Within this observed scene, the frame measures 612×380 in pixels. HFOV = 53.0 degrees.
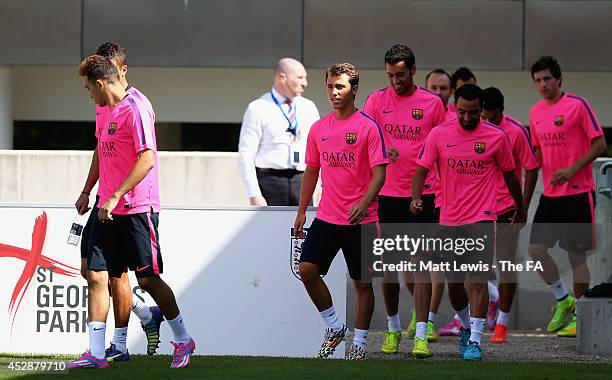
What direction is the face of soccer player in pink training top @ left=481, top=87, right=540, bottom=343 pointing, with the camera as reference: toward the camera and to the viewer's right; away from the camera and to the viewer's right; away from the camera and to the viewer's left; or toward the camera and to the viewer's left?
toward the camera and to the viewer's left

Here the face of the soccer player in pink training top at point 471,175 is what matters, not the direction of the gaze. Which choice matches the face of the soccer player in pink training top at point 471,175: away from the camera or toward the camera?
toward the camera

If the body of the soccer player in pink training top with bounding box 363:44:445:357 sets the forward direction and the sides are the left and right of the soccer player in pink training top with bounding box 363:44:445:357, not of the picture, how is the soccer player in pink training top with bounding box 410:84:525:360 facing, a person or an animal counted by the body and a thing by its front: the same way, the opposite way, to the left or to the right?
the same way

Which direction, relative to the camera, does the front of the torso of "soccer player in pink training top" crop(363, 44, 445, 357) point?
toward the camera

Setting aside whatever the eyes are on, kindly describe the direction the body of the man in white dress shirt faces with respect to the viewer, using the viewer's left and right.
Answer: facing the viewer and to the right of the viewer

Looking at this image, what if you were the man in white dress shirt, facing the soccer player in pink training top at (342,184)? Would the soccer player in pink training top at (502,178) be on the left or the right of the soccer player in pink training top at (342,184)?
left

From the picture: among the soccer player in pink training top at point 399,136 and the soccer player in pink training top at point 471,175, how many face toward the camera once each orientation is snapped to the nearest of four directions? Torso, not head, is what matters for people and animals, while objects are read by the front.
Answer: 2

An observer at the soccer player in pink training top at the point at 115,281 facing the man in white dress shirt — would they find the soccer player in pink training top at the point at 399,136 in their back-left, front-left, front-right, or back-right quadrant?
front-right

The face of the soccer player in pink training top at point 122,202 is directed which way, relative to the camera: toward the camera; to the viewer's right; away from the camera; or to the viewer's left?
to the viewer's left

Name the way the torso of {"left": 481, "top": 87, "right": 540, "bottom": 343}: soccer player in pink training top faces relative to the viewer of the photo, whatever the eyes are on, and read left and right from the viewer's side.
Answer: facing the viewer and to the left of the viewer

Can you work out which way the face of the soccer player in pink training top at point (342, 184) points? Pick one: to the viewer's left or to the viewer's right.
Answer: to the viewer's left
